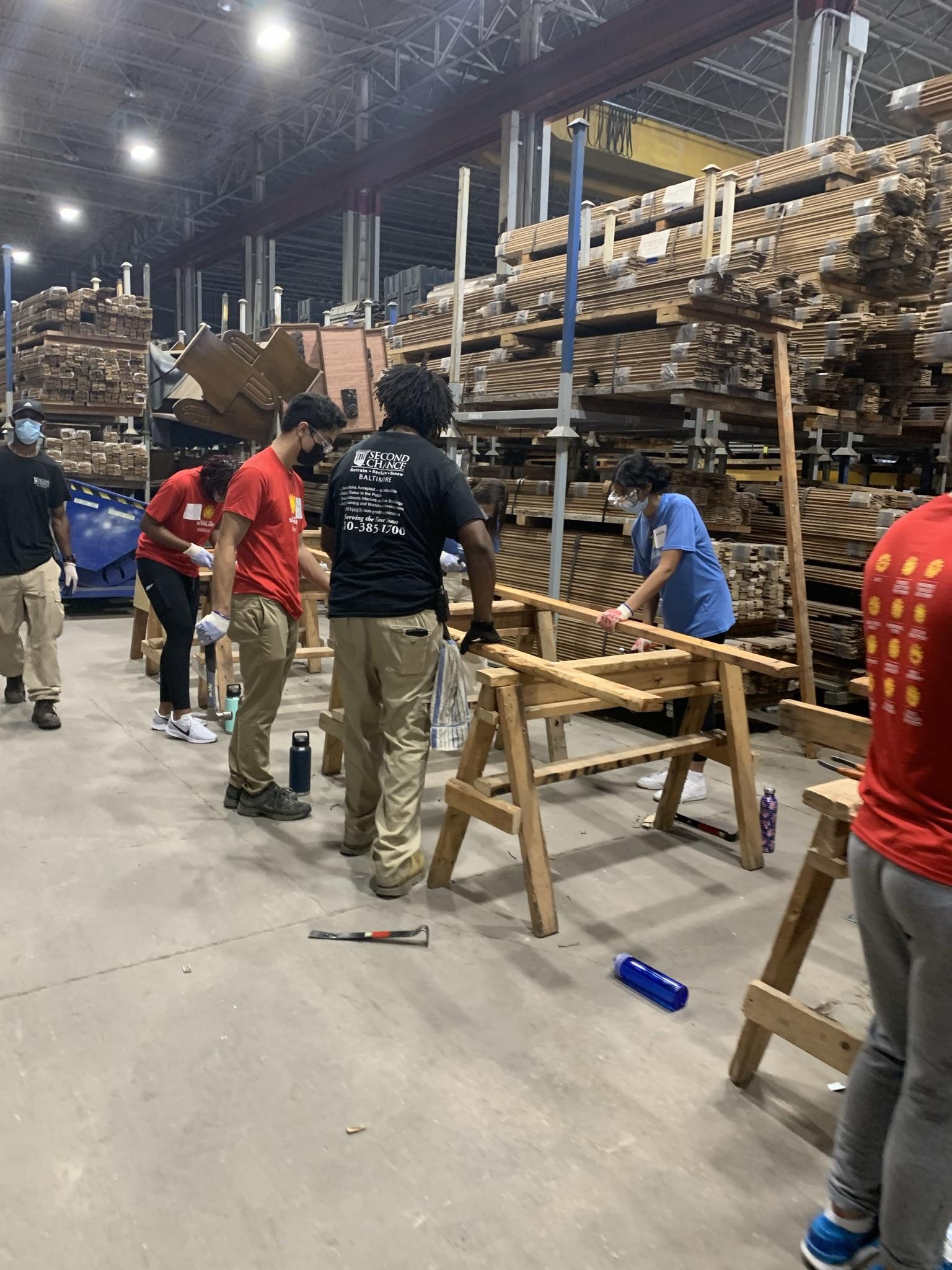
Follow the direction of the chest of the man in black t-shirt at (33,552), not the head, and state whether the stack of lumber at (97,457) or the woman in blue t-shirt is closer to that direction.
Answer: the woman in blue t-shirt

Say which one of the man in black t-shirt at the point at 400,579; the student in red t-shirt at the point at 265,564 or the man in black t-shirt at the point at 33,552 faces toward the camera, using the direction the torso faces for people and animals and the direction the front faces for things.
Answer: the man in black t-shirt at the point at 33,552

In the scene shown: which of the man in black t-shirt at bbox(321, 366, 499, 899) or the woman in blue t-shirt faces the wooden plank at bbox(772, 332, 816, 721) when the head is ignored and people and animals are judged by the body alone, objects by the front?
the man in black t-shirt

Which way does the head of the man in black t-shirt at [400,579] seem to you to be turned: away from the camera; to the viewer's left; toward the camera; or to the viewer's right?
away from the camera

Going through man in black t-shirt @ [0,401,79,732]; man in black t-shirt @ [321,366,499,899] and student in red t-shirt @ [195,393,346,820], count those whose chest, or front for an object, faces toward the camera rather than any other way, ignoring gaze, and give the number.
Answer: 1

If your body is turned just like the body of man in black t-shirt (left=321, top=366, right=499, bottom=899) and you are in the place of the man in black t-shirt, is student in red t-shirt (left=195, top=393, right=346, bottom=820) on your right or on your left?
on your left

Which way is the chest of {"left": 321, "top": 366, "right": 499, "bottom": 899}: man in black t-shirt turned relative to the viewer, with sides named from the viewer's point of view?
facing away from the viewer and to the right of the viewer

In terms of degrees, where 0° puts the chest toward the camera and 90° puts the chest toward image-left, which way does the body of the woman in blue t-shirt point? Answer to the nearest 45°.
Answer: approximately 45°

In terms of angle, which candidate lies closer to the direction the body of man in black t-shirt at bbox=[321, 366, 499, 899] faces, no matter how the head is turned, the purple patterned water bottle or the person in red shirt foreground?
the purple patterned water bottle

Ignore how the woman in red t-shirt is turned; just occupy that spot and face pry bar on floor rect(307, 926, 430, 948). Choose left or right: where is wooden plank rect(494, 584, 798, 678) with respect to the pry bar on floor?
left

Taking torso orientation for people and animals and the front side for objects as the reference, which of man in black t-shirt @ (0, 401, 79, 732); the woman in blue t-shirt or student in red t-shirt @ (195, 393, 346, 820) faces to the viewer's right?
the student in red t-shirt

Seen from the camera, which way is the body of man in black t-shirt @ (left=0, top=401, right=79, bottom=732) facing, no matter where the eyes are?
toward the camera

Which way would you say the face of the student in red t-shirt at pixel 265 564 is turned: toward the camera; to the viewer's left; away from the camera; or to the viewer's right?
to the viewer's right

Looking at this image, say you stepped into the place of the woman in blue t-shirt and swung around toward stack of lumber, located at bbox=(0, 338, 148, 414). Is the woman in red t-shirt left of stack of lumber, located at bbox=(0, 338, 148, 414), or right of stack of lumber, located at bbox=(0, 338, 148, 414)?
left

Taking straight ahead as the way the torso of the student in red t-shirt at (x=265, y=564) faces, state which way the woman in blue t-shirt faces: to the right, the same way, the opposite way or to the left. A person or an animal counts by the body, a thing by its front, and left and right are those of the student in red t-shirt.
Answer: the opposite way

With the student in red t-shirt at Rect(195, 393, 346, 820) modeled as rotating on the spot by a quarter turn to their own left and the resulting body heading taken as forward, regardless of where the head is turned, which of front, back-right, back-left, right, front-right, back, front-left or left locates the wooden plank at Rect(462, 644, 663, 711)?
back-right

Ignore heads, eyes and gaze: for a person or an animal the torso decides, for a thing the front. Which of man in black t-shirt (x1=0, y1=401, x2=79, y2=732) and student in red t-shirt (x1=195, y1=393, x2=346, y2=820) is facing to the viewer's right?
the student in red t-shirt

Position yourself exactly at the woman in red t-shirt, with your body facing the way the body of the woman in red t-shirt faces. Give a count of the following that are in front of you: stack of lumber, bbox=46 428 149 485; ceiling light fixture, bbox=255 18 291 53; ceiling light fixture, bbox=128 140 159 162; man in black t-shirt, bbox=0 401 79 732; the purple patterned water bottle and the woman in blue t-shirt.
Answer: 2

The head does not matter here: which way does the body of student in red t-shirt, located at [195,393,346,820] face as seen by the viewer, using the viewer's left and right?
facing to the right of the viewer
